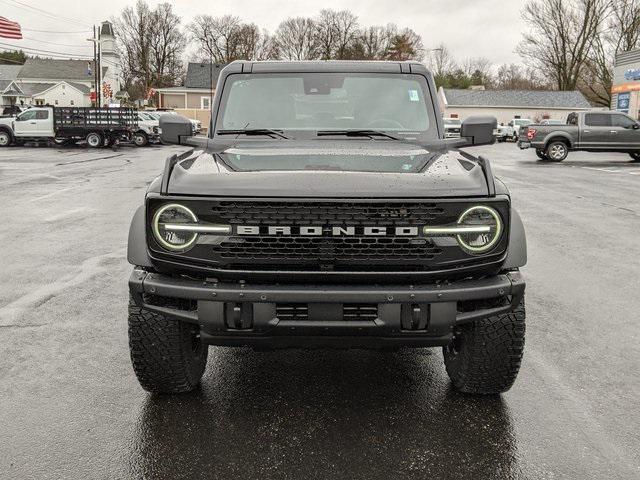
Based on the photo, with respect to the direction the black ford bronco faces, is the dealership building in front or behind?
behind

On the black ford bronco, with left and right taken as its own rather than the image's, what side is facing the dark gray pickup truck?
back

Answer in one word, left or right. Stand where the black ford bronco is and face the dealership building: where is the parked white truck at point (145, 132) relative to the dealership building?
left

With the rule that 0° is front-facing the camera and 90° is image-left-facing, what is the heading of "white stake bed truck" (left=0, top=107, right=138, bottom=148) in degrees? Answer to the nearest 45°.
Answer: approximately 90°

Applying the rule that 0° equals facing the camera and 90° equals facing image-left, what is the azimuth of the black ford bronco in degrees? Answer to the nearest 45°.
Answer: approximately 0°

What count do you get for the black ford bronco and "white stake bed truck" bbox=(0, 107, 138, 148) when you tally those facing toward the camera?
1

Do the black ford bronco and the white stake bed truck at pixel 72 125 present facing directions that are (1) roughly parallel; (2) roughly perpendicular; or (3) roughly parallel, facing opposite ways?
roughly perpendicular

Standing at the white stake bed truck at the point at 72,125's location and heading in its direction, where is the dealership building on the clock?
The dealership building is roughly at 6 o'clock from the white stake bed truck.

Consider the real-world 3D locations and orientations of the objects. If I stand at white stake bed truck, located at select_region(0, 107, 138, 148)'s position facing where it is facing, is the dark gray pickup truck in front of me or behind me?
behind

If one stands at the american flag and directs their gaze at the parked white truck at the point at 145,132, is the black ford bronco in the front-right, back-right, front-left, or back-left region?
front-right

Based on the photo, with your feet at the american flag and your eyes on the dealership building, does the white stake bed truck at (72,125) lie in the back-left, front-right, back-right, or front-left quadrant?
front-right
